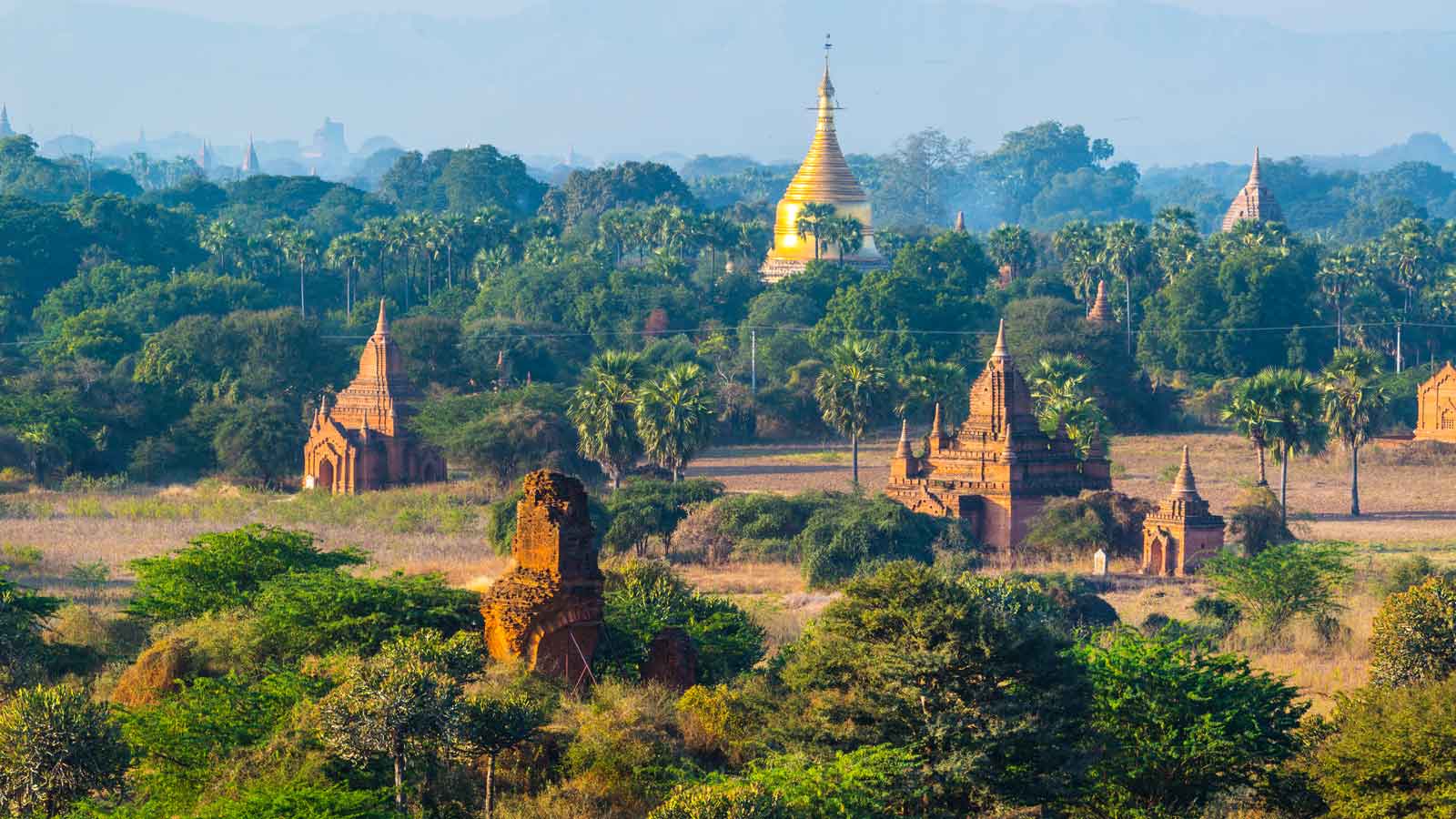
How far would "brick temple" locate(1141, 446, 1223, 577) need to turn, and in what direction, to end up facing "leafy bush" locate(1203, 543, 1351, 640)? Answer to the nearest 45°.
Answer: approximately 45° to its left

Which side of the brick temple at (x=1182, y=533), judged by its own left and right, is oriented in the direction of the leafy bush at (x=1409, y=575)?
left

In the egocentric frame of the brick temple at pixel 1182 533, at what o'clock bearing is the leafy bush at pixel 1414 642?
The leafy bush is roughly at 10 o'clock from the brick temple.

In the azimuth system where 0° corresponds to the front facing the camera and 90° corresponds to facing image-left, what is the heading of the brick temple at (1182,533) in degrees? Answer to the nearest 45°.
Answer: approximately 45°
